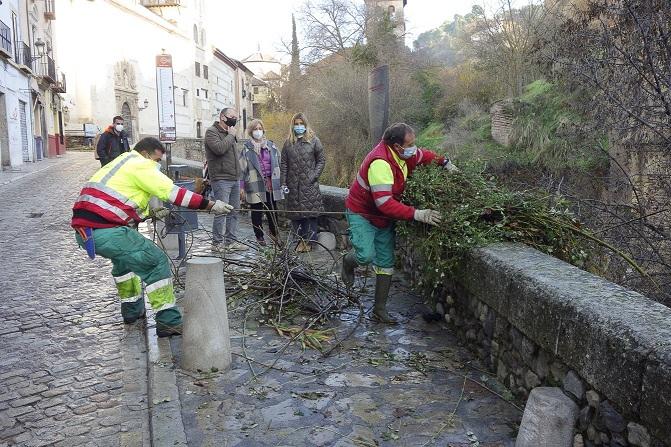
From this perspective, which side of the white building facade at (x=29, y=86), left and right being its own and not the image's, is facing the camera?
right

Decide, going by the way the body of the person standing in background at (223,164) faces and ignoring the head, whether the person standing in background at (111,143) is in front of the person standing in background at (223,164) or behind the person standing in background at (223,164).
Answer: behind

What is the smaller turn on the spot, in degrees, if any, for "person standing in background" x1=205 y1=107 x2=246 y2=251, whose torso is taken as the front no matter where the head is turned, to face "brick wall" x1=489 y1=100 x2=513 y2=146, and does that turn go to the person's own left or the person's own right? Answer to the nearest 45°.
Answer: approximately 90° to the person's own left

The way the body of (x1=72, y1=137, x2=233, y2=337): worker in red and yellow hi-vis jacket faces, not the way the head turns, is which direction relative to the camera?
to the viewer's right

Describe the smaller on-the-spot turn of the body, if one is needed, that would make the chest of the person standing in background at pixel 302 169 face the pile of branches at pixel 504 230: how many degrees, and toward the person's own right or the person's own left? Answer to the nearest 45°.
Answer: approximately 45° to the person's own left
